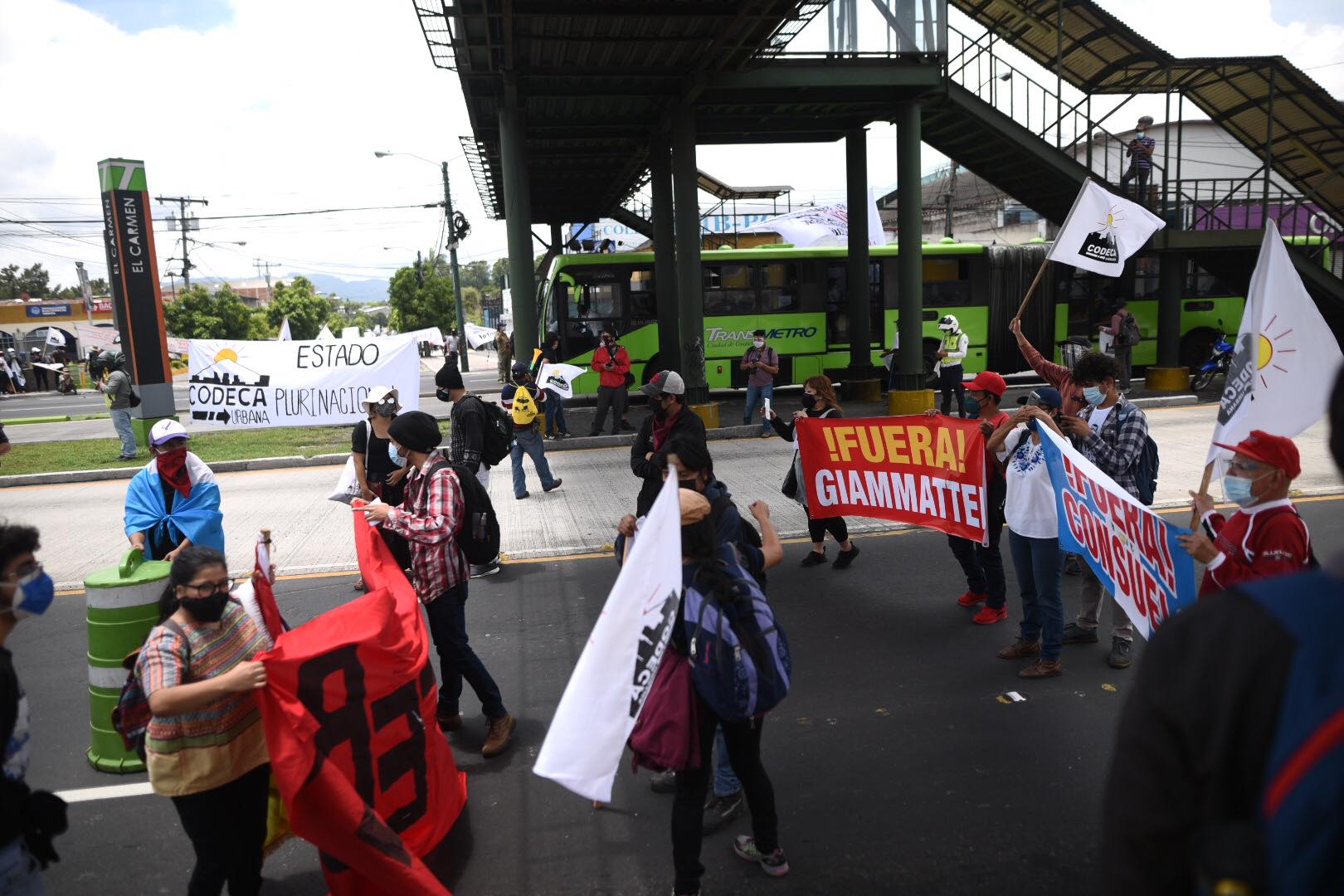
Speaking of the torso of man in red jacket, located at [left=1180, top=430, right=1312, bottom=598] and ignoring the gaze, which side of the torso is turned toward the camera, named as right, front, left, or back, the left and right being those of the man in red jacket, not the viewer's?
left

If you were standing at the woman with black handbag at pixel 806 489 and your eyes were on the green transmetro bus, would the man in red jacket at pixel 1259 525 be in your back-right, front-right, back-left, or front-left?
back-right

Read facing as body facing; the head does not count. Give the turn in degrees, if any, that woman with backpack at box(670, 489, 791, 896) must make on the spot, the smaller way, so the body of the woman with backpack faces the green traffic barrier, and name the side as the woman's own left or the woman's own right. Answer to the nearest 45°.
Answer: approximately 45° to the woman's own left

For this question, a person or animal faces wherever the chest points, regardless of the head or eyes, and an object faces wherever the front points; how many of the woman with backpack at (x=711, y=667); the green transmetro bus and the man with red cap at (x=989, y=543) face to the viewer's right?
0

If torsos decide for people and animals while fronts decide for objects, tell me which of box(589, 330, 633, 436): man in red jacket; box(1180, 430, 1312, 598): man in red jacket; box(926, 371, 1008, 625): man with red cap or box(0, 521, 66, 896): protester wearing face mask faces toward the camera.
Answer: box(589, 330, 633, 436): man in red jacket

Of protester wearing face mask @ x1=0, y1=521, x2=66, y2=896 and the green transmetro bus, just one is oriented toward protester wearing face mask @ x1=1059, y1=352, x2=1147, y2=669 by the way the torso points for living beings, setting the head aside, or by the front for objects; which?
protester wearing face mask @ x1=0, y1=521, x2=66, y2=896

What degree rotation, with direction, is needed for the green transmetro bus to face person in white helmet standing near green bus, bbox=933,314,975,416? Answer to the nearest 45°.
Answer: approximately 135° to its left

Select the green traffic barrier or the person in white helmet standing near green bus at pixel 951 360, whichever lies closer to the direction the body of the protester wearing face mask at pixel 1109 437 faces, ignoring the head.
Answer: the green traffic barrier

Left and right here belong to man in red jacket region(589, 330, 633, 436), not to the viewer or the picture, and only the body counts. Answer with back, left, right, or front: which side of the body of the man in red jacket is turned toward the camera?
front

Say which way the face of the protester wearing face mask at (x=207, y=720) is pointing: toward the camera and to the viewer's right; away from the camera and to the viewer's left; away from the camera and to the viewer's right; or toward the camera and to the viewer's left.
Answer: toward the camera and to the viewer's right

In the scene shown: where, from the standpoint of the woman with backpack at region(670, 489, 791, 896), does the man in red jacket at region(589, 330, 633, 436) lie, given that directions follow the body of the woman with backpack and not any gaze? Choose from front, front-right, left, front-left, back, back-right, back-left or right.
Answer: front-right

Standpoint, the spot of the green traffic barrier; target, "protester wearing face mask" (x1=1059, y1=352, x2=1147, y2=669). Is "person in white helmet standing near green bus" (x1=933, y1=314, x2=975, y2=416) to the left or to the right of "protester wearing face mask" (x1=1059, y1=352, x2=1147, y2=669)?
left

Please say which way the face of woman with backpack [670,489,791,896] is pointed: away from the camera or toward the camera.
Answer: away from the camera
